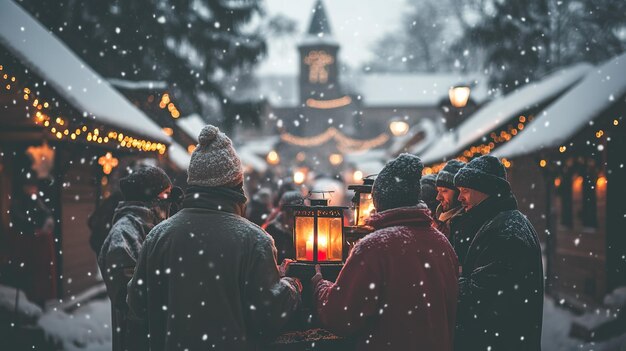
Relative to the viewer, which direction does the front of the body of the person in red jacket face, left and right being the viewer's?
facing away from the viewer and to the left of the viewer

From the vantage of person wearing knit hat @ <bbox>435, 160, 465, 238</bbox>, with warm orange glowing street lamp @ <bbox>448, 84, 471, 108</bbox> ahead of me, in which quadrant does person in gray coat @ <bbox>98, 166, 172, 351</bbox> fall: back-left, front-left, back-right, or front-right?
back-left

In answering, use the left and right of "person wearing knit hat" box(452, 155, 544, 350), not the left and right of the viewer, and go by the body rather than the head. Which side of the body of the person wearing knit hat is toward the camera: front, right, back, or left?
left

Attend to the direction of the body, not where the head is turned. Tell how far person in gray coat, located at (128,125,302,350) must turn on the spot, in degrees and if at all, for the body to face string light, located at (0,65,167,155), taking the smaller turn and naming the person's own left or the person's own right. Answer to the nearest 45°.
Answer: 0° — they already face it

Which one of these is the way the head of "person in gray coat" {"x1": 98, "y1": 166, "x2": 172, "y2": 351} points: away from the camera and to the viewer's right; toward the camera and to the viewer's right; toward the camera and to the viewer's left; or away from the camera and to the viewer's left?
away from the camera and to the viewer's right

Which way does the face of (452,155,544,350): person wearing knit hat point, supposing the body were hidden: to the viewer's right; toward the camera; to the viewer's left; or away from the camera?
to the viewer's left

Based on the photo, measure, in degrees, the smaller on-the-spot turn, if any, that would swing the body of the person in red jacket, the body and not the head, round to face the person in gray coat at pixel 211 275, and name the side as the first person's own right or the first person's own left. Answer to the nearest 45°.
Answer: approximately 45° to the first person's own left

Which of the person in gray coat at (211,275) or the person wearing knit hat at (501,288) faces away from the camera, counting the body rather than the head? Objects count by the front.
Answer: the person in gray coat

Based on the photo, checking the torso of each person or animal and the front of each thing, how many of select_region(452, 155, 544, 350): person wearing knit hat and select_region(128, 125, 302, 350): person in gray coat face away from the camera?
1

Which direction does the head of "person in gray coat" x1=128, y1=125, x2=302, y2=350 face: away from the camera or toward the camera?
away from the camera

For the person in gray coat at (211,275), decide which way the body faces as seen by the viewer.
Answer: away from the camera
